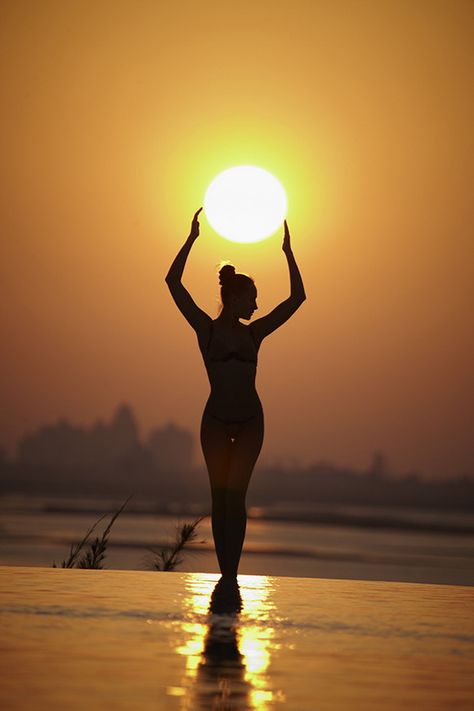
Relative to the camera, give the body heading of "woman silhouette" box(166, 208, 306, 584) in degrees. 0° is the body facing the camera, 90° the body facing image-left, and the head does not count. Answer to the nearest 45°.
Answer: approximately 0°
